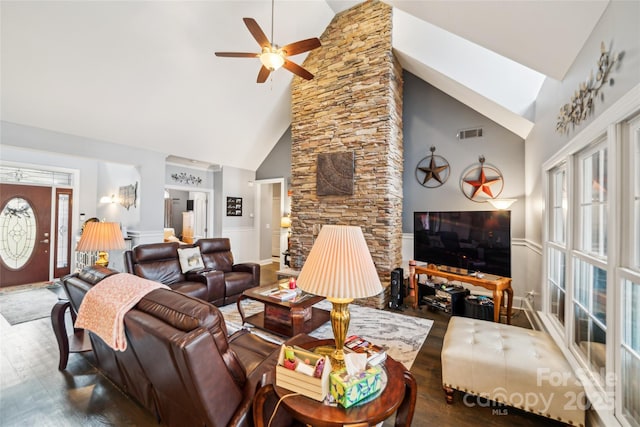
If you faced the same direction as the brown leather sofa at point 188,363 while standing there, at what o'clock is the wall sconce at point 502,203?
The wall sconce is roughly at 1 o'clock from the brown leather sofa.

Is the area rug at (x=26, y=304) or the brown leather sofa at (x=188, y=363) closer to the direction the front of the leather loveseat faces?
the brown leather sofa

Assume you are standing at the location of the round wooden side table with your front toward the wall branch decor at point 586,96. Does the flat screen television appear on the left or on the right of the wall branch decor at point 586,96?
left

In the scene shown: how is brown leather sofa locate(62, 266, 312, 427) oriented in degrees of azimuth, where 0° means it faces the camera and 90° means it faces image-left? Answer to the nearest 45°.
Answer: approximately 225°

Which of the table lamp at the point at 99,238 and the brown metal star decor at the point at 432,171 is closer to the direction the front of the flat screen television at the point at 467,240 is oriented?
the table lamp

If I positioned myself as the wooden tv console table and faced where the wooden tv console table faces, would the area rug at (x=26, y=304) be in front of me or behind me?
in front

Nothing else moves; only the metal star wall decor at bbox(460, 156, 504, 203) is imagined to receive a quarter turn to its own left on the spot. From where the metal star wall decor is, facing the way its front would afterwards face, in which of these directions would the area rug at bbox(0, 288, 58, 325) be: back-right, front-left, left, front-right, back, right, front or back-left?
back-right

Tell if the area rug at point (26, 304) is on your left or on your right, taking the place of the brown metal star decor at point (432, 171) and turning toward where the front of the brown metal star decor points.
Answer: on your right
